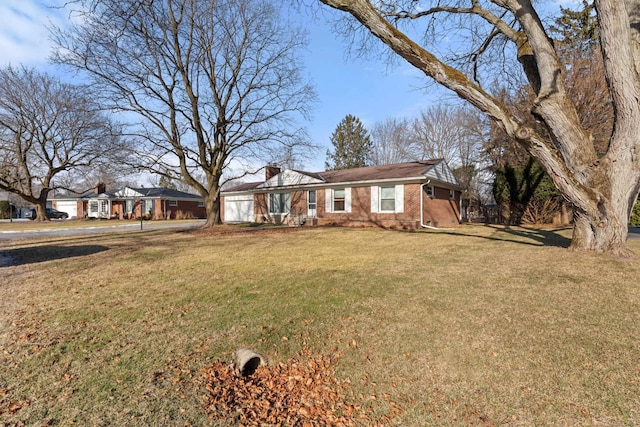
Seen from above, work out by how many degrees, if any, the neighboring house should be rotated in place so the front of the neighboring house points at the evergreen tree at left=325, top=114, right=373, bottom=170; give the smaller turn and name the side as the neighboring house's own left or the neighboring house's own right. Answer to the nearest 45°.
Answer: approximately 135° to the neighboring house's own left

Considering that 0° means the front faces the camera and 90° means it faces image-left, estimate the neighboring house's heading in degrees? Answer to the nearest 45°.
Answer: approximately 45°

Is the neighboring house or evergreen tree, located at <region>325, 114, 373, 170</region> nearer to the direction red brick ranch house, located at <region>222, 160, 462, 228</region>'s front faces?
the neighboring house

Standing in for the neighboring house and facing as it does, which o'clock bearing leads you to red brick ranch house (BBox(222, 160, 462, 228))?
The red brick ranch house is roughly at 10 o'clock from the neighboring house.

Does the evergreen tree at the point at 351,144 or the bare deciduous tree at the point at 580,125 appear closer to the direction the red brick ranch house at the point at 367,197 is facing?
the bare deciduous tree

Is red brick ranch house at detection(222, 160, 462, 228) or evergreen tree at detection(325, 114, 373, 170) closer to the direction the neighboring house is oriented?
the red brick ranch house

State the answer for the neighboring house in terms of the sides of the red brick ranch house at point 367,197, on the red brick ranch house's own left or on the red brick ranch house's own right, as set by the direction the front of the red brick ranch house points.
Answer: on the red brick ranch house's own right
